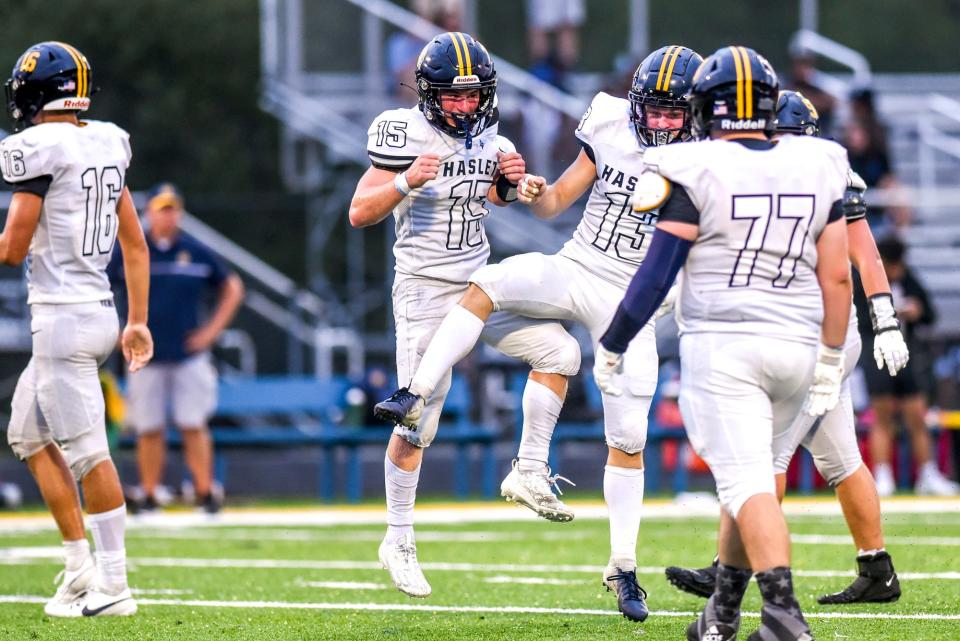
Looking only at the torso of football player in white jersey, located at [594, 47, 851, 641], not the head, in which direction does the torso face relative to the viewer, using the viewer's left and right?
facing away from the viewer

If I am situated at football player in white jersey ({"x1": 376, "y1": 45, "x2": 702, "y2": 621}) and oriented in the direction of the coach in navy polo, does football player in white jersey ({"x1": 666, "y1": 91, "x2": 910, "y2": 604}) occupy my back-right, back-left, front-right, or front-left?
back-right

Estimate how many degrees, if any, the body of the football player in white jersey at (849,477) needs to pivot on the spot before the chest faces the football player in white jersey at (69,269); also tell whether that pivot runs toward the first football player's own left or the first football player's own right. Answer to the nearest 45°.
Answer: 0° — they already face them

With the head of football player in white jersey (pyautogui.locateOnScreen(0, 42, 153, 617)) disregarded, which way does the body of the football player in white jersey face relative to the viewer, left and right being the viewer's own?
facing away from the viewer and to the left of the viewer

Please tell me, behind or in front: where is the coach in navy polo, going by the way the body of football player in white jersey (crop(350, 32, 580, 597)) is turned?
behind

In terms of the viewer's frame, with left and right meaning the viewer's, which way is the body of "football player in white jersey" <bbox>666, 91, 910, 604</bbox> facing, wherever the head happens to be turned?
facing to the left of the viewer
